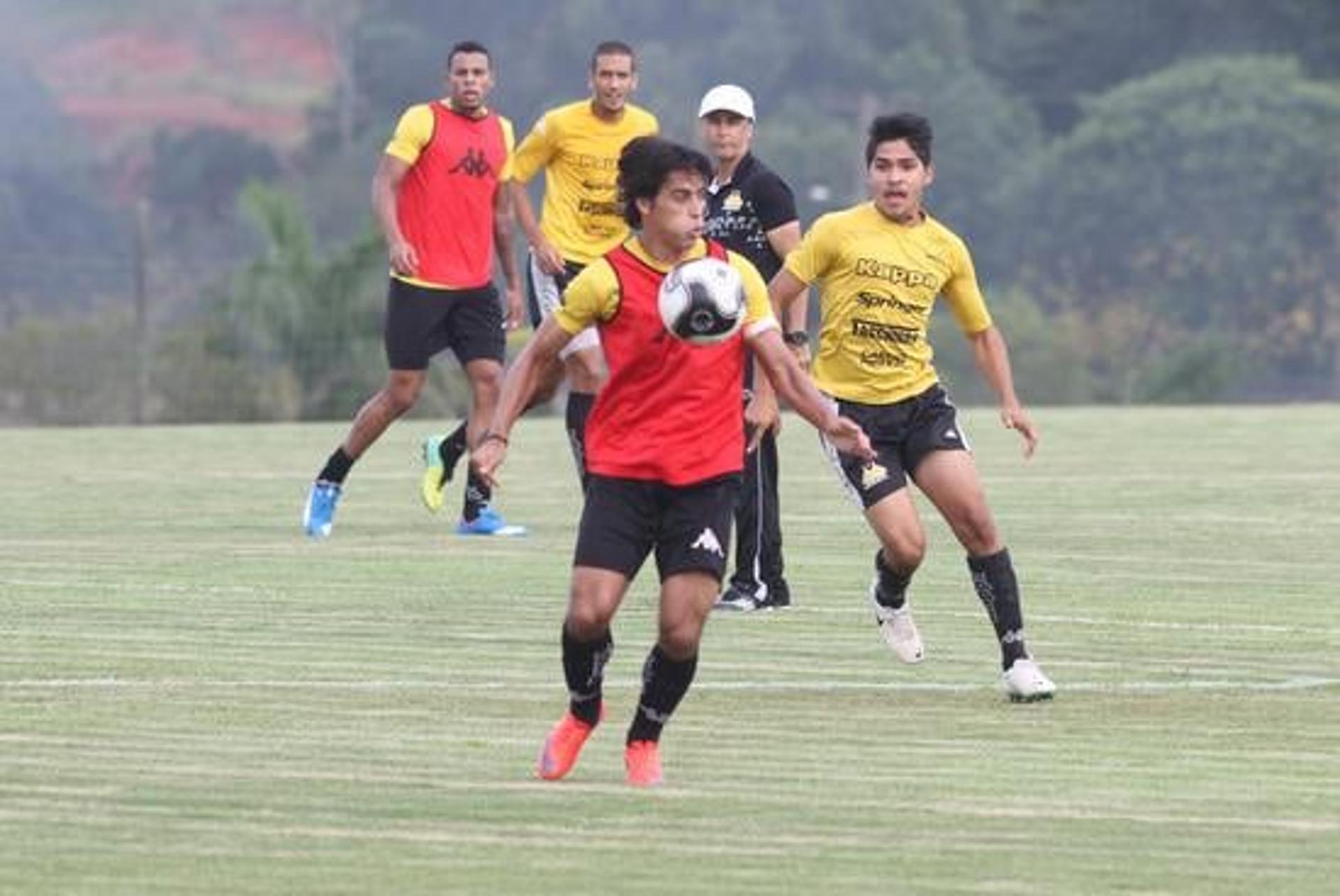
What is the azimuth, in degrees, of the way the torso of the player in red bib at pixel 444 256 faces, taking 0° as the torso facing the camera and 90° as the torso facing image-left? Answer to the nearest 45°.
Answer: approximately 315°

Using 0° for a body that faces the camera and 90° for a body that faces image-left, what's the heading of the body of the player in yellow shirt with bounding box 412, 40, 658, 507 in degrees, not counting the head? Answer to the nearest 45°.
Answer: approximately 315°

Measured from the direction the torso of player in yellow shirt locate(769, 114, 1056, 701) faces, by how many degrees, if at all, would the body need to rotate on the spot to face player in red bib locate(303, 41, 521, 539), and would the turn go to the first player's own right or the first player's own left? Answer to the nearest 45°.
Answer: approximately 135° to the first player's own right

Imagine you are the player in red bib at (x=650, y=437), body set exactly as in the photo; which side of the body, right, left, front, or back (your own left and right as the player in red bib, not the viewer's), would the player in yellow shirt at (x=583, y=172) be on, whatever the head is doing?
back

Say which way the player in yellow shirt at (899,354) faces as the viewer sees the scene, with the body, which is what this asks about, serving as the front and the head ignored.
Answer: toward the camera

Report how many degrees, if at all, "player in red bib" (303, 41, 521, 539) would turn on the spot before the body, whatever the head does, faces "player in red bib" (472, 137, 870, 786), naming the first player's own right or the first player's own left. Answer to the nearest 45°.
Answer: approximately 45° to the first player's own right

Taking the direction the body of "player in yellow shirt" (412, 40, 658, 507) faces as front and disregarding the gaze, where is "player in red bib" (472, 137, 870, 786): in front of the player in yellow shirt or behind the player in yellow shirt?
in front

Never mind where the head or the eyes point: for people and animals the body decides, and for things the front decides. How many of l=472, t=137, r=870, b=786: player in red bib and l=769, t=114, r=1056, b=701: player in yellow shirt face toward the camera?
2

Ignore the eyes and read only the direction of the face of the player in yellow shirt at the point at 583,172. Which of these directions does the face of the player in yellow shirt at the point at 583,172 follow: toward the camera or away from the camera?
toward the camera
